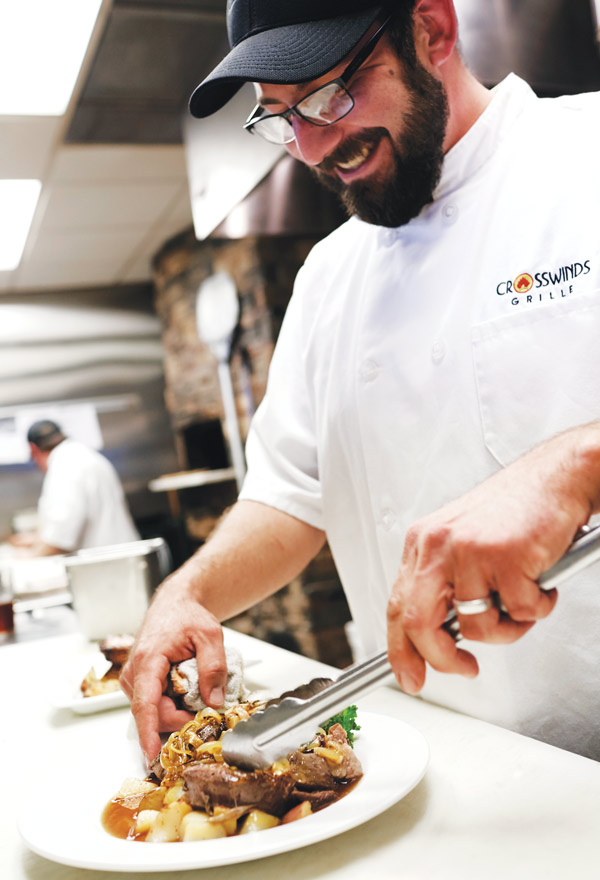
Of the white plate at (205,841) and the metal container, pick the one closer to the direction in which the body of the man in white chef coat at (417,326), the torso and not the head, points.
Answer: the white plate

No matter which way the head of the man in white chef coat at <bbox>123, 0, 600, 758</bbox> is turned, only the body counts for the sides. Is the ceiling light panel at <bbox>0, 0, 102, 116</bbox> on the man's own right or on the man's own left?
on the man's own right

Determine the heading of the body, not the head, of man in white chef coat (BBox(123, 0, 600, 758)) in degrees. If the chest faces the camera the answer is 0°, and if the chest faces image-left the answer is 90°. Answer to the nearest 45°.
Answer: approximately 45°

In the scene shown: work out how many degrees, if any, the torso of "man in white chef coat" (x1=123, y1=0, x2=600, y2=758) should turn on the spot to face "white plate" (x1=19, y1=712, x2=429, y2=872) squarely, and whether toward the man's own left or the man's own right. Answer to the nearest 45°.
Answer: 0° — they already face it

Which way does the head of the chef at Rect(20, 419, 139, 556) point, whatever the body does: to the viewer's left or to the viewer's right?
to the viewer's left

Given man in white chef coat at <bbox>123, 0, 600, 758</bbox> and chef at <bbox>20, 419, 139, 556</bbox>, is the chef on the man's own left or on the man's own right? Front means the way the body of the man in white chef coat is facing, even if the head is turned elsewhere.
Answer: on the man's own right

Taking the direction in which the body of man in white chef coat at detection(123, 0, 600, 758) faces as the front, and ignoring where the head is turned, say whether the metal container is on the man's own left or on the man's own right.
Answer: on the man's own right
